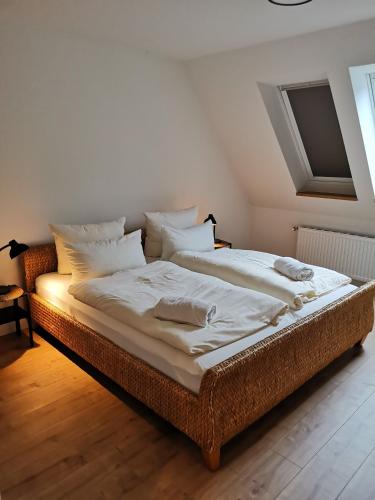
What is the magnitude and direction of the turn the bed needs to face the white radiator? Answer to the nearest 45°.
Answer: approximately 90° to its left

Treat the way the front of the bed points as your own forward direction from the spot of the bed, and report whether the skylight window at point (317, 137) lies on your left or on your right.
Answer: on your left

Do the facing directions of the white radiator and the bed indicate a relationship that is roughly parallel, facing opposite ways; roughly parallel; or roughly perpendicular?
roughly perpendicular

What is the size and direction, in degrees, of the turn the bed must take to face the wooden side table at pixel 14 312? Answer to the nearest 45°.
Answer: approximately 180°

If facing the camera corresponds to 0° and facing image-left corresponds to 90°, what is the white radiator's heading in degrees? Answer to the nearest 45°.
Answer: approximately 45°

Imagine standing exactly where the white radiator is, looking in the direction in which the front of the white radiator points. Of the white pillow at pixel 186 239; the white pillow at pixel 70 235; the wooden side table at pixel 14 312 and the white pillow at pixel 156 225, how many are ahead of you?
4

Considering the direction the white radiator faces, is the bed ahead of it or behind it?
ahead

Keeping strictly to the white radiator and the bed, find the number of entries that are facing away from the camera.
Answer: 0

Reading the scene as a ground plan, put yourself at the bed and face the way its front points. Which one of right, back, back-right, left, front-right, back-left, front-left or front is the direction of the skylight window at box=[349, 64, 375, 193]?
left
